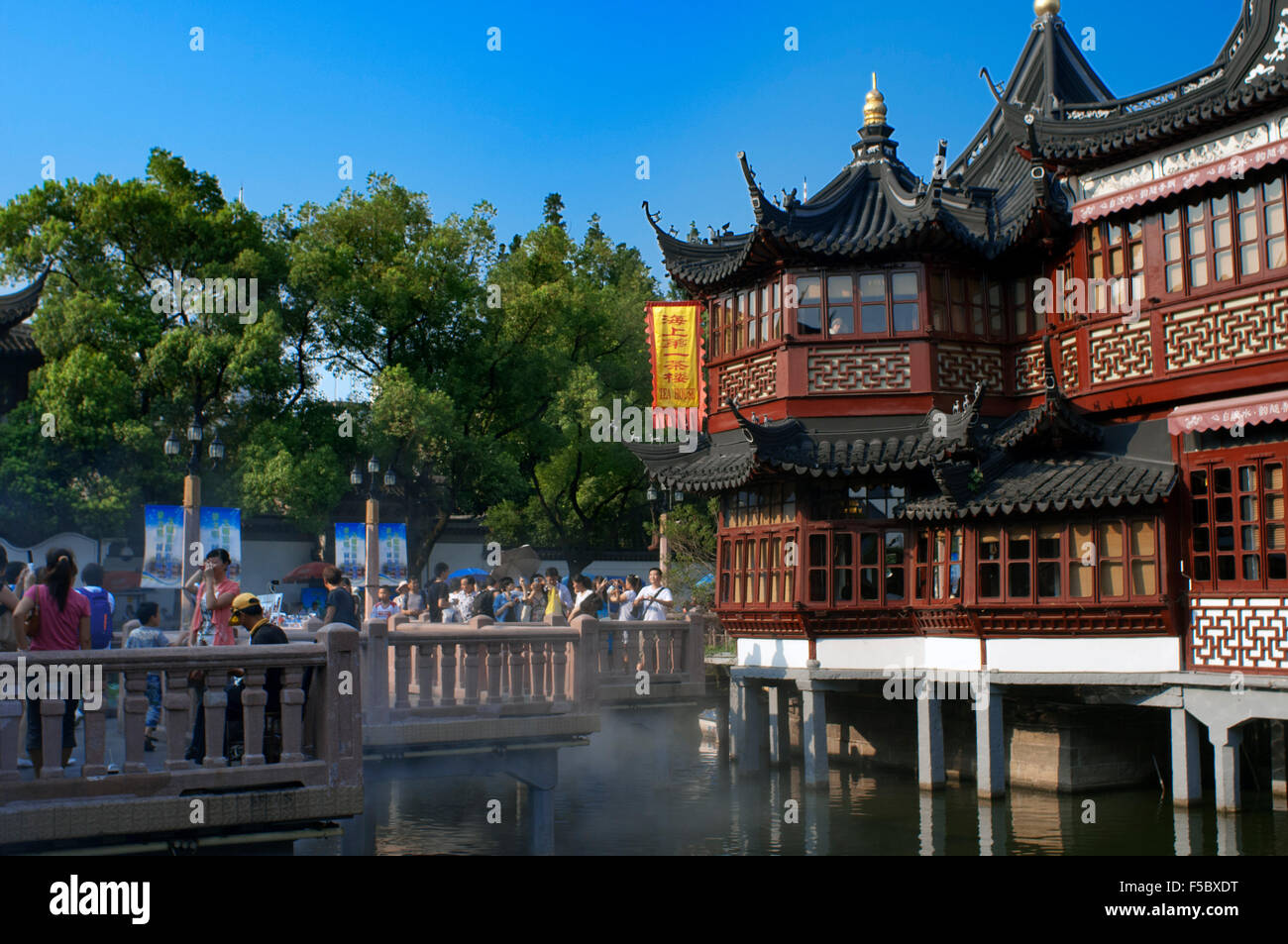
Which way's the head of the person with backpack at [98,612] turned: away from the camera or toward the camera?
away from the camera

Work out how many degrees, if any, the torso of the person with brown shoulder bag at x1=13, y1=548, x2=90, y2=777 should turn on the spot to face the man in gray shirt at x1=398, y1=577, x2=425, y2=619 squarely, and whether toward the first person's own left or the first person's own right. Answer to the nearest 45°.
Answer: approximately 45° to the first person's own right

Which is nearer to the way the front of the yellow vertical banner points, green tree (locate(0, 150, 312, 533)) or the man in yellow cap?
the man in yellow cap

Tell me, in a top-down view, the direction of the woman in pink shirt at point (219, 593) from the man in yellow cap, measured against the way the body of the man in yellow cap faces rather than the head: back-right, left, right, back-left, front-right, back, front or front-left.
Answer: right

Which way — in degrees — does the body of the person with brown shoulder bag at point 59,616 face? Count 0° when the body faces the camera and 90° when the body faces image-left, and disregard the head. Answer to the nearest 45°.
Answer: approximately 180°

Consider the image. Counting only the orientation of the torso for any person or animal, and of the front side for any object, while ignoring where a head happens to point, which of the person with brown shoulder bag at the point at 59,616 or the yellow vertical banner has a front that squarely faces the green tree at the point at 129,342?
the person with brown shoulder bag

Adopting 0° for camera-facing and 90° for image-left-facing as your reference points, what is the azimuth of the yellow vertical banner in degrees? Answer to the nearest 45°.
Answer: approximately 0°

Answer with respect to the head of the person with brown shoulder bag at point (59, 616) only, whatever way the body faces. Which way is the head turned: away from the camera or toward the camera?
away from the camera

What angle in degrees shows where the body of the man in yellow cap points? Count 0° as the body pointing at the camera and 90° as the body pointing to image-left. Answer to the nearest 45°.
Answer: approximately 90°

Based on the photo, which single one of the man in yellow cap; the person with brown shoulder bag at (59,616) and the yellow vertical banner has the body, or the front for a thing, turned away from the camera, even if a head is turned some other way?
the person with brown shoulder bag

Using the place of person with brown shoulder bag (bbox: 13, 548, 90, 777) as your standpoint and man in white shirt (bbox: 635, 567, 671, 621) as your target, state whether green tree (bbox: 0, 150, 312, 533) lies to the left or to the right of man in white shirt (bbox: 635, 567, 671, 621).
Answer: left

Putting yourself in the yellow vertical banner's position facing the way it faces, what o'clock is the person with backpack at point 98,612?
The person with backpack is roughly at 1 o'clock from the yellow vertical banner.
